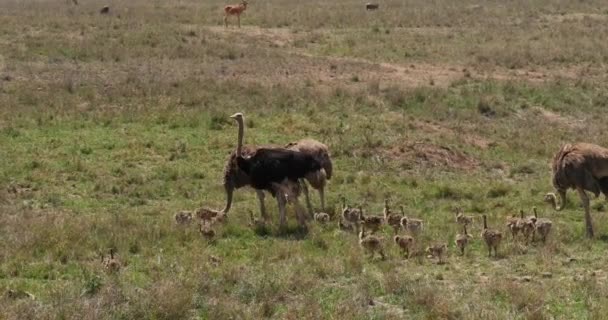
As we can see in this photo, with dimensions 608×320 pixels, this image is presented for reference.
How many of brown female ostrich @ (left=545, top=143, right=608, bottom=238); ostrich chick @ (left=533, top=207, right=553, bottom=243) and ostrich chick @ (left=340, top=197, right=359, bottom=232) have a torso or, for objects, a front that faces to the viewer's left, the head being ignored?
3

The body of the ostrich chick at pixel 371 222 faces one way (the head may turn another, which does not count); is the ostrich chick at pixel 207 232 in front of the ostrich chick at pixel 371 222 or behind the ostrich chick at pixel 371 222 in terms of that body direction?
in front

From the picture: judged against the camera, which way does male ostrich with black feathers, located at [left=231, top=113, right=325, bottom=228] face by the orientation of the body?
to the viewer's left

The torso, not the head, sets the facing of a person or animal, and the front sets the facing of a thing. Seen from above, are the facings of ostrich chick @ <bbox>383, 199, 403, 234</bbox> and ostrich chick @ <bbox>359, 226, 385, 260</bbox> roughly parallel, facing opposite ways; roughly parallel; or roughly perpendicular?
roughly parallel

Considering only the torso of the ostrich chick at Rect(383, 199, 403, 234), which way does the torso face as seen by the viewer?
to the viewer's left

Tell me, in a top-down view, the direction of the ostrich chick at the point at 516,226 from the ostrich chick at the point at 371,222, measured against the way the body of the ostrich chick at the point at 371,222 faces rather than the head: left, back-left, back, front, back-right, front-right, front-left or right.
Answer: back

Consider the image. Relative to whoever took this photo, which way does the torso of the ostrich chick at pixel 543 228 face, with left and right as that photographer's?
facing to the left of the viewer

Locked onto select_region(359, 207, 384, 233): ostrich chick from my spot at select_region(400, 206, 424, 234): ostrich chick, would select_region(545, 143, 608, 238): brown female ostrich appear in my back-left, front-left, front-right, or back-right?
back-right

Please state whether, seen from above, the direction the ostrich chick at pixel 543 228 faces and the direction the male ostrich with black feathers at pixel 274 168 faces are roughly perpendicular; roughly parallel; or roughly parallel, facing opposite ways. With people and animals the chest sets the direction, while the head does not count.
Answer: roughly parallel

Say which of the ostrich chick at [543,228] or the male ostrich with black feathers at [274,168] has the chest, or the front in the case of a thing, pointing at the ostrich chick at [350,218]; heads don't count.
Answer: the ostrich chick at [543,228]

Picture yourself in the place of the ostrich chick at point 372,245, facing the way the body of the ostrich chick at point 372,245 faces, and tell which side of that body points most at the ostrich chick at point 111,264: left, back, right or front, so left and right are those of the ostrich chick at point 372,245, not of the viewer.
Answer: front

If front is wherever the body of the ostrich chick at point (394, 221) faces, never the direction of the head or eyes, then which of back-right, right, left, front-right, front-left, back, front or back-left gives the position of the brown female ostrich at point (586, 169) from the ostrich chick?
back

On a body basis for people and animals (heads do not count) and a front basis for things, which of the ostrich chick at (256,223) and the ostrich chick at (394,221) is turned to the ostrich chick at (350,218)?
the ostrich chick at (394,221)

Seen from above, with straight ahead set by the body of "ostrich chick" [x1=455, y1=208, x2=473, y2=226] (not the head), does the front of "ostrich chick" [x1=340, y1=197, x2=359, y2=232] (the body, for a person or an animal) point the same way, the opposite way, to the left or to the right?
the same way

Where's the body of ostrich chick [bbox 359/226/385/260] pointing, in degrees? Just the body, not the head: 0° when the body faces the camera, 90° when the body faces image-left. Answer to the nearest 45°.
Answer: approximately 90°

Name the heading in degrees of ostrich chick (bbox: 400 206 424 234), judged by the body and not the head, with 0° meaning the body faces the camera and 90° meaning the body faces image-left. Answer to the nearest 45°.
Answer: approximately 90°

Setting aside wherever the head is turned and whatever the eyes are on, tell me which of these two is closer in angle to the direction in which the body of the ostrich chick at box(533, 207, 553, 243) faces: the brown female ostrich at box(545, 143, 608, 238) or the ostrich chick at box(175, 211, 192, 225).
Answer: the ostrich chick

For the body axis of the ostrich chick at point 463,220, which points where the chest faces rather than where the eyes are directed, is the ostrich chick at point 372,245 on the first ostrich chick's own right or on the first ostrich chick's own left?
on the first ostrich chick's own left

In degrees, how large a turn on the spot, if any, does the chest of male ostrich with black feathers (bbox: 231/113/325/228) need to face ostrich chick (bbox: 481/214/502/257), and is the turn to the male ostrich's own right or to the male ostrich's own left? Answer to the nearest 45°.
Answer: approximately 135° to the male ostrich's own left
